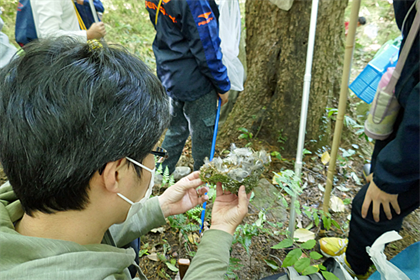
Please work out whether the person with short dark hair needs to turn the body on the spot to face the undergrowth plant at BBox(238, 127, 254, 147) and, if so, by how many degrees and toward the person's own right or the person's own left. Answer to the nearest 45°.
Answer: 0° — they already face it

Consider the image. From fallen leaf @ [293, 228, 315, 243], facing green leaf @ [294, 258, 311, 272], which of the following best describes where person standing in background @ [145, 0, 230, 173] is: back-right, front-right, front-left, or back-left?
back-right

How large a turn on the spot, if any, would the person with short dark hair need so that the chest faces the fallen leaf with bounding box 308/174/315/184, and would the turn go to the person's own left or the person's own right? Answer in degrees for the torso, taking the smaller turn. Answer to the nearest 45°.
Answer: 0° — they already face it

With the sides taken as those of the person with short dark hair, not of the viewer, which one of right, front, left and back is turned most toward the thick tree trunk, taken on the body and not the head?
front

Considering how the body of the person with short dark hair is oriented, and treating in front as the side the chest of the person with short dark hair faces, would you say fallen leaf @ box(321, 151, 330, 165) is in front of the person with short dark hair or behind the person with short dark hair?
in front

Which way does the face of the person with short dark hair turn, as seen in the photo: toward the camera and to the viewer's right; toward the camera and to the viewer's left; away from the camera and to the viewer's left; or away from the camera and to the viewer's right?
away from the camera and to the viewer's right

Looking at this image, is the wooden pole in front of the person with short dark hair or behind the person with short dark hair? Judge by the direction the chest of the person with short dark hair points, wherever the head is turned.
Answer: in front

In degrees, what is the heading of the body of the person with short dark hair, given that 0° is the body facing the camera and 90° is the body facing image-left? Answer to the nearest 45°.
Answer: approximately 225°
